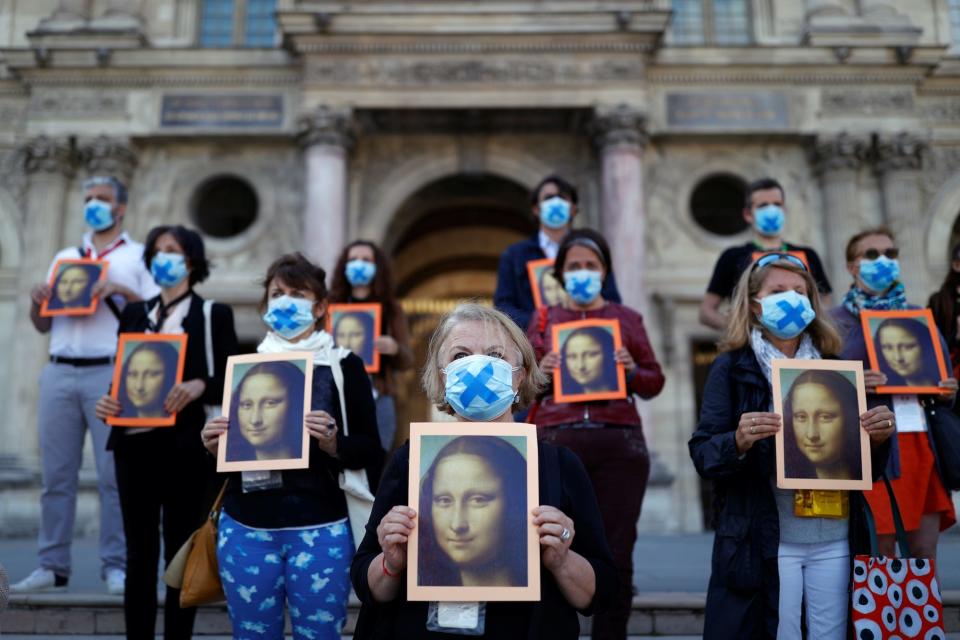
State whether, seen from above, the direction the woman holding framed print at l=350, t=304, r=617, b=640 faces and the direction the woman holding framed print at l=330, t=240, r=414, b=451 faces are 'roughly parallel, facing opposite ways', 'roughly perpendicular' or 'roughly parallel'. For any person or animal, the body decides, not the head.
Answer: roughly parallel

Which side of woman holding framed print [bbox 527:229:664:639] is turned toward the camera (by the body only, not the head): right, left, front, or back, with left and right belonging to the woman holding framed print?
front

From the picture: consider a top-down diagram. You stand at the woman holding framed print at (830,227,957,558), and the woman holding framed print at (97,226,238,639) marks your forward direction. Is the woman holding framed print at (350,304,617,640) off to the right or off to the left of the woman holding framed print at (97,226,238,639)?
left

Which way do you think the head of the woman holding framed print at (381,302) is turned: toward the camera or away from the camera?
toward the camera

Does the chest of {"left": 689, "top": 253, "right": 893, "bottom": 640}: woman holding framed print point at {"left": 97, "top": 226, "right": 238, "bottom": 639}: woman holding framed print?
no

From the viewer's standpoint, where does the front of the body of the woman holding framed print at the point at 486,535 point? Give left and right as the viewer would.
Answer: facing the viewer

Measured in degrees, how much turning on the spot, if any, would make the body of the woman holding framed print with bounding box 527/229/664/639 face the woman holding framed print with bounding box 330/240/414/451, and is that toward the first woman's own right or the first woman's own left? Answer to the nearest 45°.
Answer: approximately 135° to the first woman's own right

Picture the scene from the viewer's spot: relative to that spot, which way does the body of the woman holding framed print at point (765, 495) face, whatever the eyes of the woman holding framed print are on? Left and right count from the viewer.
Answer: facing the viewer and to the right of the viewer

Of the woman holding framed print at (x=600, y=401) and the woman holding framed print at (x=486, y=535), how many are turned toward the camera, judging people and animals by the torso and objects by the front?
2

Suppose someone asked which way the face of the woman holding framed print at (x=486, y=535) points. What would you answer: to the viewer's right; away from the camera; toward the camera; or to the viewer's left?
toward the camera

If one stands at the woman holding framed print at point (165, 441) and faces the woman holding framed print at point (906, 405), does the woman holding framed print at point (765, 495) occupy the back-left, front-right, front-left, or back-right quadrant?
front-right

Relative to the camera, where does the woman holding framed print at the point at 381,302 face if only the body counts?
toward the camera

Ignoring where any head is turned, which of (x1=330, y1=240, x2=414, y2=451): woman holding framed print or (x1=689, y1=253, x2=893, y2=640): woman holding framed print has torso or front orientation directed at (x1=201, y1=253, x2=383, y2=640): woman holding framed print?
(x1=330, y1=240, x2=414, y2=451): woman holding framed print

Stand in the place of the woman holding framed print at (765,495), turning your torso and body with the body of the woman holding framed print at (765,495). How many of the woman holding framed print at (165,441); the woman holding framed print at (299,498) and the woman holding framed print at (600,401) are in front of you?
0

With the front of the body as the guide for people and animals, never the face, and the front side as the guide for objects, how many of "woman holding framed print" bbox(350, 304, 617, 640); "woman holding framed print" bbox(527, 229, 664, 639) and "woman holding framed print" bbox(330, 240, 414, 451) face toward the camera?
3

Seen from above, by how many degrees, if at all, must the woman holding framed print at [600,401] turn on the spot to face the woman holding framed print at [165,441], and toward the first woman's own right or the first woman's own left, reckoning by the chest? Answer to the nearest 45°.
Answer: approximately 90° to the first woman's own right
